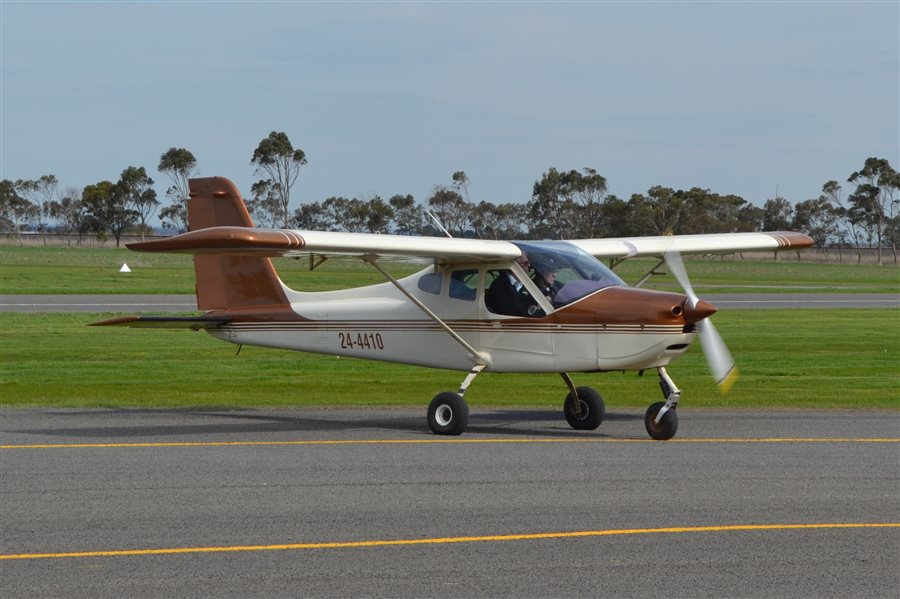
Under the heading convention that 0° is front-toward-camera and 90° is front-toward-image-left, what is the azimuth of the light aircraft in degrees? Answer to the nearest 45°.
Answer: approximately 315°
